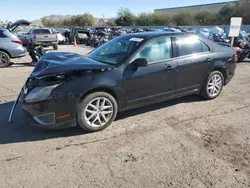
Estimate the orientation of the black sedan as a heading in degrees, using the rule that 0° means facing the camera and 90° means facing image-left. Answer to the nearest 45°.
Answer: approximately 45°

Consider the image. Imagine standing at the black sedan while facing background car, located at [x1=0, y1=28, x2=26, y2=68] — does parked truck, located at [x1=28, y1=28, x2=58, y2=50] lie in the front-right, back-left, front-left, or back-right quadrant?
front-right

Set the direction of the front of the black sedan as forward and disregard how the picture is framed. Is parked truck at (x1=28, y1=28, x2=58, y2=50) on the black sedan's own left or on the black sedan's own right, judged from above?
on the black sedan's own right

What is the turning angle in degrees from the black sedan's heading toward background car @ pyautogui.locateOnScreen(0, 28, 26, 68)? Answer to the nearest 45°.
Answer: approximately 90° to its right

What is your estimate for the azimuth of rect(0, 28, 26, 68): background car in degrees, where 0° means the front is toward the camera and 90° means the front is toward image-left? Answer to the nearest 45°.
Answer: approximately 90°

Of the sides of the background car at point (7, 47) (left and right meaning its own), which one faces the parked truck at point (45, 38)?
right

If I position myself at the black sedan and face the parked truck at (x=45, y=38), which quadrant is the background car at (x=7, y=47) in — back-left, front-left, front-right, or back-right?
front-left
